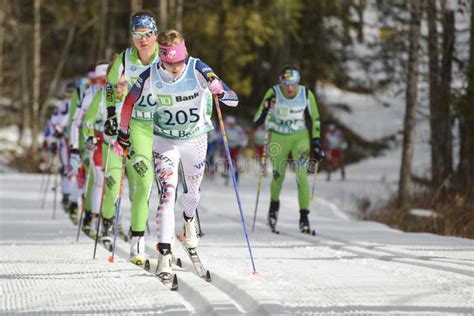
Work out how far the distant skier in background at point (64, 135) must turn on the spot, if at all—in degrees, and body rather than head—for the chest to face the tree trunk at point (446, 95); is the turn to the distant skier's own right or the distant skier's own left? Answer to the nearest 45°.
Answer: approximately 90° to the distant skier's own left

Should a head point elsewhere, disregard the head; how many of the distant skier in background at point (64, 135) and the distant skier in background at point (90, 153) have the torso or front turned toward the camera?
2

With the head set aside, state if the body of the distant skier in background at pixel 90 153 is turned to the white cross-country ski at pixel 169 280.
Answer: yes

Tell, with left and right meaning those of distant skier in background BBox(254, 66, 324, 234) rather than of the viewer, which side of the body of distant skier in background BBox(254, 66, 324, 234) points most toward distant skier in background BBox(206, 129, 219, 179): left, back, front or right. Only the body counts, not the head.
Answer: back

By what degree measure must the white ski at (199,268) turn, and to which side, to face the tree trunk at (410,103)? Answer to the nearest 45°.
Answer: approximately 90° to its left

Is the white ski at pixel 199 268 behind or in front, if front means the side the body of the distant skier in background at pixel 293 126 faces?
in front

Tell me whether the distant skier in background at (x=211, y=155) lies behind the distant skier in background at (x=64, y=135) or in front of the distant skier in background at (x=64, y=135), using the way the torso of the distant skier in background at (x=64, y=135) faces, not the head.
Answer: behind

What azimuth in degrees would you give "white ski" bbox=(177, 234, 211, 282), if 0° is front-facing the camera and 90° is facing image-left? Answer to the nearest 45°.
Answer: approximately 315°

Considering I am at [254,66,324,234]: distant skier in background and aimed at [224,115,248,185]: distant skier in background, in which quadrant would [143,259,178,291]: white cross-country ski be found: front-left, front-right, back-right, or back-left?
back-left

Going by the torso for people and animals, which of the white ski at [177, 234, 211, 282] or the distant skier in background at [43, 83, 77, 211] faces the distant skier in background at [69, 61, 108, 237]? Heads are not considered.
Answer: the distant skier in background at [43, 83, 77, 211]

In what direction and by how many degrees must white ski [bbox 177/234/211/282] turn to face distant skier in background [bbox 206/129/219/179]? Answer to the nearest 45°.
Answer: approximately 135° to its left

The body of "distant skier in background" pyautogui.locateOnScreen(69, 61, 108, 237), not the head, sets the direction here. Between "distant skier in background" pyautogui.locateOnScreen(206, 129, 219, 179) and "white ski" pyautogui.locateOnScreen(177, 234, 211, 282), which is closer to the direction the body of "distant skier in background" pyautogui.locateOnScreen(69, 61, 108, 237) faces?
the white ski

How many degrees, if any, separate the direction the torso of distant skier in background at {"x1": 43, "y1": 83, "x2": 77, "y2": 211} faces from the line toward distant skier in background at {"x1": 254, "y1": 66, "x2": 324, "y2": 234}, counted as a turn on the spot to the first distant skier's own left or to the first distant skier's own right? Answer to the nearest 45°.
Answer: approximately 45° to the first distant skier's own left
